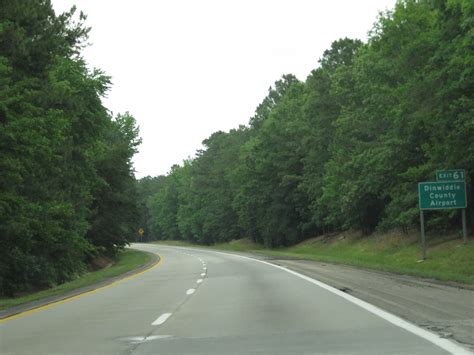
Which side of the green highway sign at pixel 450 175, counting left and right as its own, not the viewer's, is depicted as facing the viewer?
front

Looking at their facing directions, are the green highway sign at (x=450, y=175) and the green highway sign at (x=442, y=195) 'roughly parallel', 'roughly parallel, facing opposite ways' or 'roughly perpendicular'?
roughly parallel

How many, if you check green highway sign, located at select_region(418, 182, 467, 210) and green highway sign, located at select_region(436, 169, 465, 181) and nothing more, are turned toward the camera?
2

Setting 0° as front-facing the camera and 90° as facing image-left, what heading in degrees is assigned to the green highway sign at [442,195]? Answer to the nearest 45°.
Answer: approximately 0°

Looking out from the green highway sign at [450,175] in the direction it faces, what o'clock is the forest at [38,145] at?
The forest is roughly at 2 o'clock from the green highway sign.
